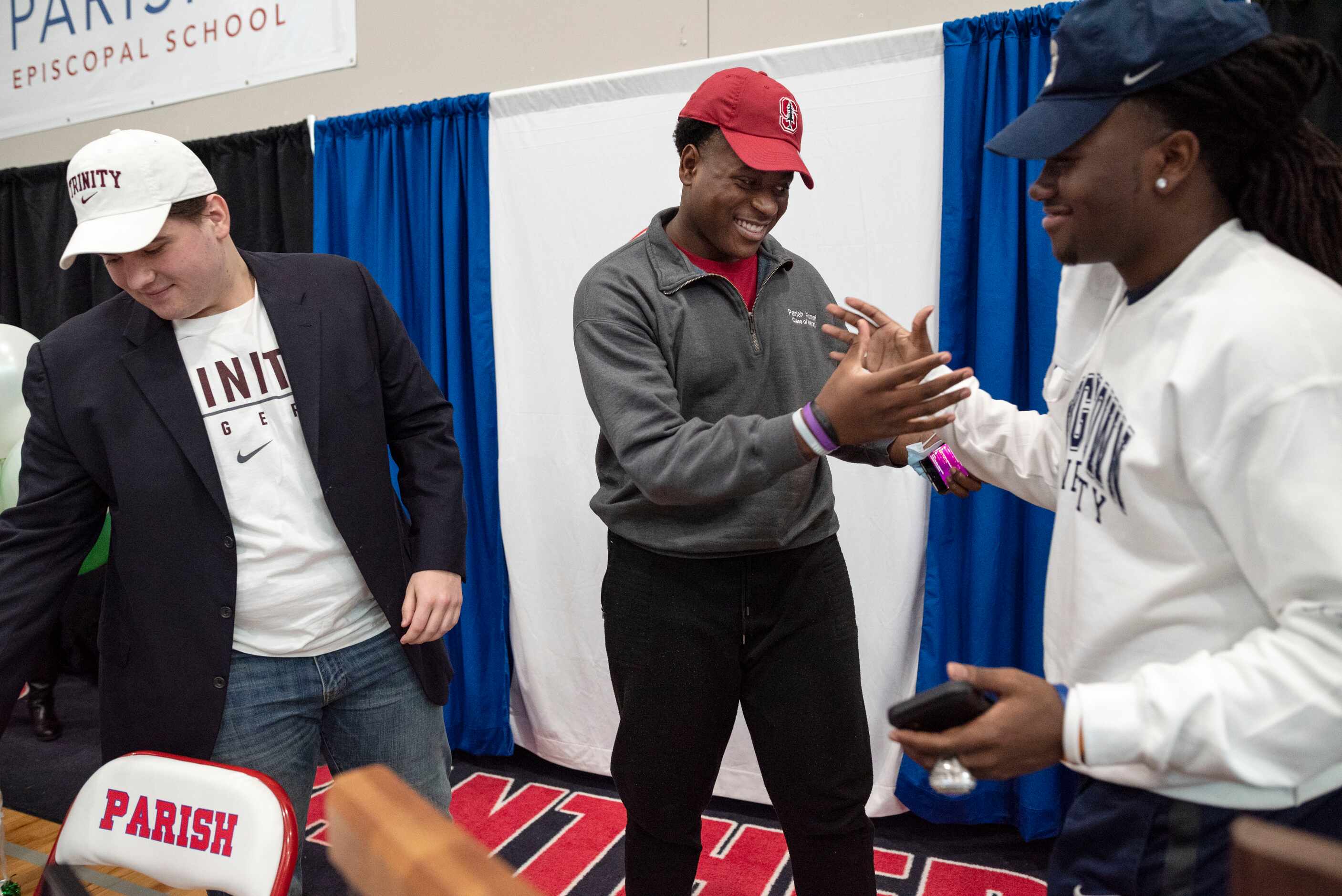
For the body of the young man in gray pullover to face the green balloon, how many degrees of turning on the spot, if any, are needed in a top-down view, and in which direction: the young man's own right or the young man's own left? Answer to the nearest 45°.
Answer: approximately 180°

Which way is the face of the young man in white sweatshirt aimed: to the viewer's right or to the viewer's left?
to the viewer's left

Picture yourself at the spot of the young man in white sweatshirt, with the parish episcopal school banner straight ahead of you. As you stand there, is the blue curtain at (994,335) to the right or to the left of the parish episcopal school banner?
right

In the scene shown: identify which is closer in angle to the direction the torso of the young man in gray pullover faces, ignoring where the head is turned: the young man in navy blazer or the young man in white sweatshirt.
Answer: the young man in white sweatshirt

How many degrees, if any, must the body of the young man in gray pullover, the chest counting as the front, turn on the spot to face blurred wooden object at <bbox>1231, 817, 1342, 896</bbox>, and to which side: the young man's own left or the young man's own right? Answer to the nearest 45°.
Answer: approximately 45° to the young man's own right
